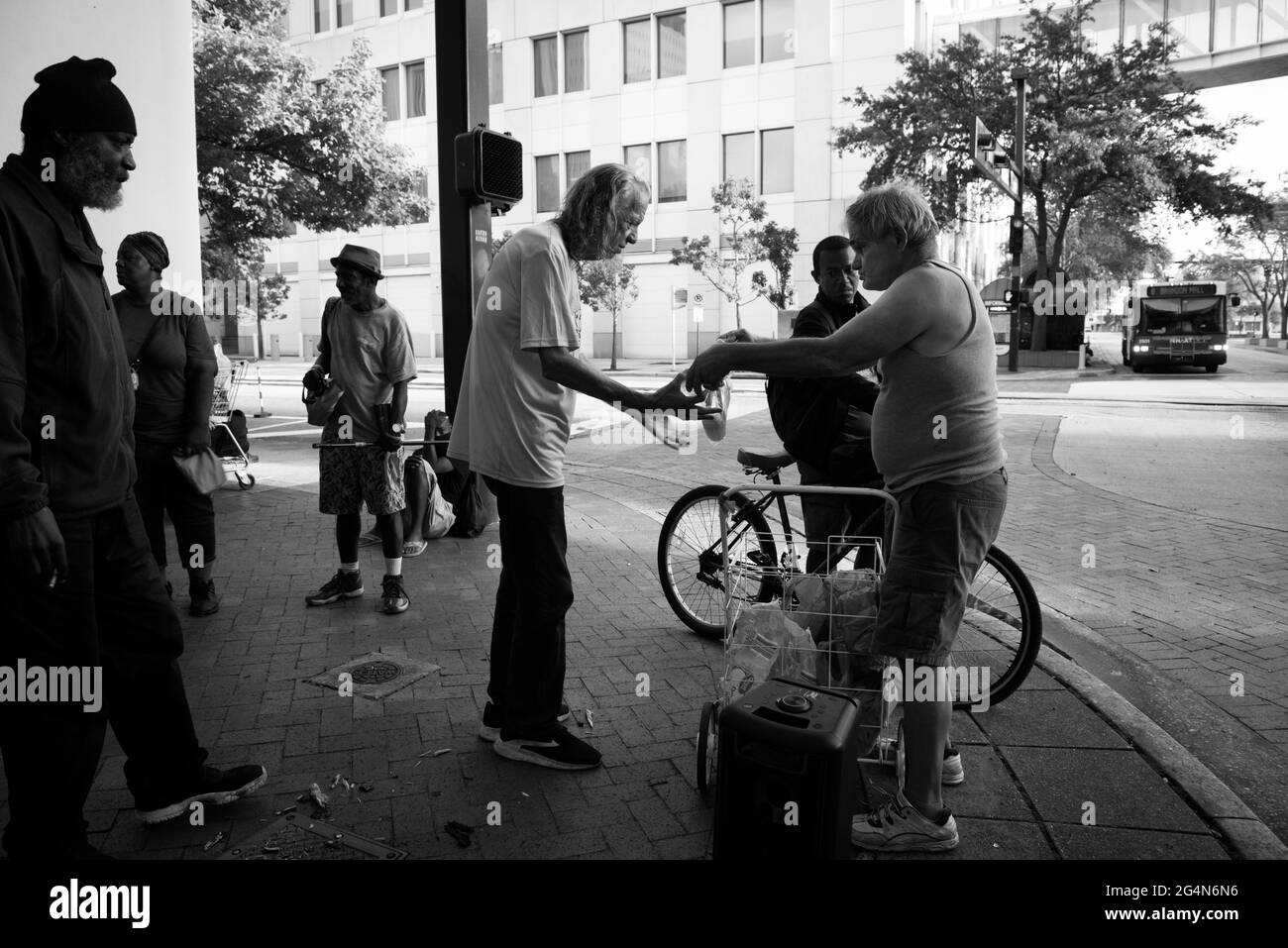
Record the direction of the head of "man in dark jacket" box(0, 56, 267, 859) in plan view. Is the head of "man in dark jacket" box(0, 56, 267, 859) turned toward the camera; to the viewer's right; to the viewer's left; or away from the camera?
to the viewer's right

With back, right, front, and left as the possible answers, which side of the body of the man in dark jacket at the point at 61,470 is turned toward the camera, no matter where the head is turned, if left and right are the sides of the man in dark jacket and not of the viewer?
right

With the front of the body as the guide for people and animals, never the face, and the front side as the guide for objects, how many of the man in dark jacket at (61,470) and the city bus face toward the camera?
1

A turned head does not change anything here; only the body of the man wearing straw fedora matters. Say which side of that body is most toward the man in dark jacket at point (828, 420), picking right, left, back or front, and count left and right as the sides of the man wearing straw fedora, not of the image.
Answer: left

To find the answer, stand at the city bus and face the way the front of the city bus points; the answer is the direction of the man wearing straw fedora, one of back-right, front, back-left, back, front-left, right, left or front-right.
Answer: front

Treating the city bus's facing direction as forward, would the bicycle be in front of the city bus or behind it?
in front

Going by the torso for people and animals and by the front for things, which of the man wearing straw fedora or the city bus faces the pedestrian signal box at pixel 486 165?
the city bus

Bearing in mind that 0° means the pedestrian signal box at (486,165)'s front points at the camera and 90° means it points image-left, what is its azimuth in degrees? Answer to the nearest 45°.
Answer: approximately 315°

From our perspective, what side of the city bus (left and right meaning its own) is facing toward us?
front
